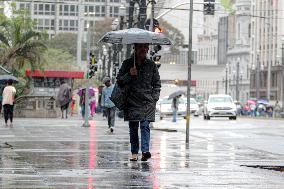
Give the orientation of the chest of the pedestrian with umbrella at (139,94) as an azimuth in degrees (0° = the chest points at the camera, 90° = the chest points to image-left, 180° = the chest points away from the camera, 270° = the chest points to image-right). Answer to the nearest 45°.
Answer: approximately 0°

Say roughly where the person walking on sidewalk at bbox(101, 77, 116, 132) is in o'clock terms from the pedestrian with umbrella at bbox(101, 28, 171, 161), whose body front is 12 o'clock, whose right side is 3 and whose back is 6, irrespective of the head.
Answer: The person walking on sidewalk is roughly at 6 o'clock from the pedestrian with umbrella.
